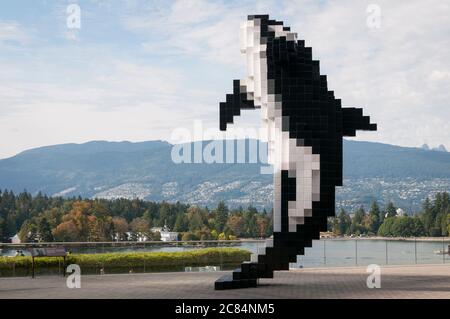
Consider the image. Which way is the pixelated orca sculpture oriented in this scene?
to the viewer's left
